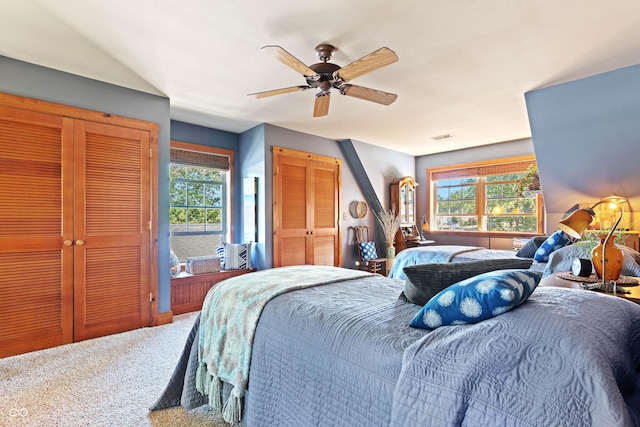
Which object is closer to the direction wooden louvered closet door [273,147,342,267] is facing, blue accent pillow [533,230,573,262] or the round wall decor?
the blue accent pillow

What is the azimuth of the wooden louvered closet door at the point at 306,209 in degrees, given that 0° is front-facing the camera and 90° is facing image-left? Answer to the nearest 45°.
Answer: approximately 315°

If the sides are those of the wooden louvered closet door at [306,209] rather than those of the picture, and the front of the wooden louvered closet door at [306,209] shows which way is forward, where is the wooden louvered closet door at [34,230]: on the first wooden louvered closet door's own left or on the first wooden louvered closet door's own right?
on the first wooden louvered closet door's own right

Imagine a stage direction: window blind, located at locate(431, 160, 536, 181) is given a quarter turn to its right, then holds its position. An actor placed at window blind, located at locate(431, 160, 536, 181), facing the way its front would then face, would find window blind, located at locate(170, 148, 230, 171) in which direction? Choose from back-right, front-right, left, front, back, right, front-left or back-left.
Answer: left

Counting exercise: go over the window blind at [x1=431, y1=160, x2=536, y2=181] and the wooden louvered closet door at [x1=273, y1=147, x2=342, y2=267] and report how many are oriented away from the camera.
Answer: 0

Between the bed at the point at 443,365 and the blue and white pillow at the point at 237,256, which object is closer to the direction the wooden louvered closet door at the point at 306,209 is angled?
the bed

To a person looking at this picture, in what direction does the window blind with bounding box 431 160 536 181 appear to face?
facing the viewer and to the left of the viewer

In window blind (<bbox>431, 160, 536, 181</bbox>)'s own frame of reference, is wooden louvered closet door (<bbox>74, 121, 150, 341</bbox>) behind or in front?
in front

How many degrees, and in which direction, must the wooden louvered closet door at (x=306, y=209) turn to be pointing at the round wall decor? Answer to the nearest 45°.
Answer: approximately 90° to its left

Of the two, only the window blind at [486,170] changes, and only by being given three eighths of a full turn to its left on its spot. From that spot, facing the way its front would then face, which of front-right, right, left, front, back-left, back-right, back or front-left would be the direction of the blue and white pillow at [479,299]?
right

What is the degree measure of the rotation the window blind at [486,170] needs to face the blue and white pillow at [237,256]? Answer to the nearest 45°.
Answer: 0° — it already faces it

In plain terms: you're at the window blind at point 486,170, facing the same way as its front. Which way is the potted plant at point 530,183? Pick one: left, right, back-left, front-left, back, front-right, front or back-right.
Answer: left

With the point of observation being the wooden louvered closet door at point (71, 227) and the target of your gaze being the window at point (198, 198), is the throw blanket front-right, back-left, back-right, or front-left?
front-right
